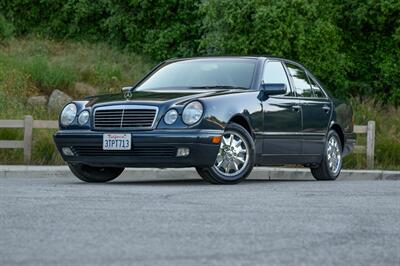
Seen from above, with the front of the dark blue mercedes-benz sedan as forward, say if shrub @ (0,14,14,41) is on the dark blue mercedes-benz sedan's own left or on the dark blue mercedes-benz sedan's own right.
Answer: on the dark blue mercedes-benz sedan's own right

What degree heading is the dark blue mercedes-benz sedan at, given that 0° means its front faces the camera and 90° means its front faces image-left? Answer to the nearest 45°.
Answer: approximately 45°
